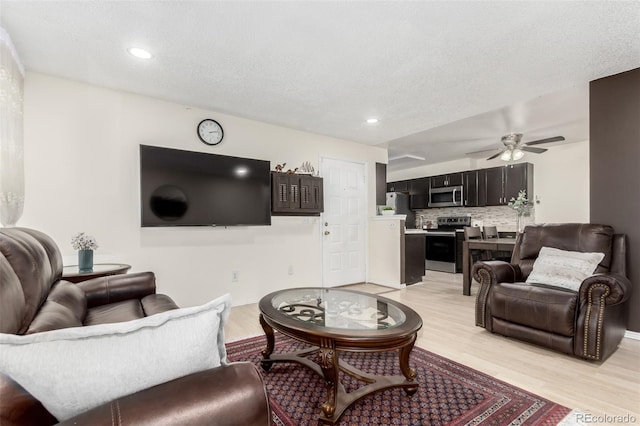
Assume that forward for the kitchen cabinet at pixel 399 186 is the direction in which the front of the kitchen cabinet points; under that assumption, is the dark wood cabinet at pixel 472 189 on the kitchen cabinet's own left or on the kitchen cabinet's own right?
on the kitchen cabinet's own left

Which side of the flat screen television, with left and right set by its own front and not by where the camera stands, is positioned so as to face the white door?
left

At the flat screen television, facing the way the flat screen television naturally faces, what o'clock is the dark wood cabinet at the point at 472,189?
The dark wood cabinet is roughly at 10 o'clock from the flat screen television.

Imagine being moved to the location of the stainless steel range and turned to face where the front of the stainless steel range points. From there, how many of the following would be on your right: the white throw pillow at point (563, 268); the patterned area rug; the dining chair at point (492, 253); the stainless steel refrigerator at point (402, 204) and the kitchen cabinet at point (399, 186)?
2

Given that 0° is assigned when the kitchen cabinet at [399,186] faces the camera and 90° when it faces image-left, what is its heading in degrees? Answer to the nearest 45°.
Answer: approximately 45°

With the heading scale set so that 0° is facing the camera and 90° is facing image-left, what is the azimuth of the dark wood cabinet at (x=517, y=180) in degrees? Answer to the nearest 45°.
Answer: approximately 45°

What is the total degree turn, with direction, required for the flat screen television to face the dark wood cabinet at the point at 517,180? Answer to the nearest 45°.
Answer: approximately 45° to its left
